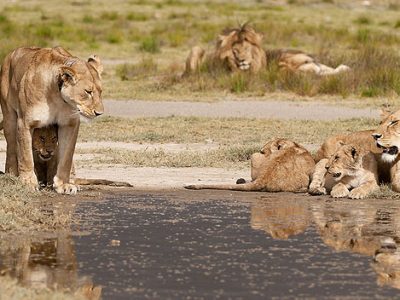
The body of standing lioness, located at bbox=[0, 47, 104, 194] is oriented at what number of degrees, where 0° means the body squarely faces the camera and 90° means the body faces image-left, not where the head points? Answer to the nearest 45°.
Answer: approximately 315°

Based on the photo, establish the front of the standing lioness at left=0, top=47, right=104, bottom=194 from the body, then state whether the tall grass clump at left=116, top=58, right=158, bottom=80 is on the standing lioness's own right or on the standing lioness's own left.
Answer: on the standing lioness's own left
